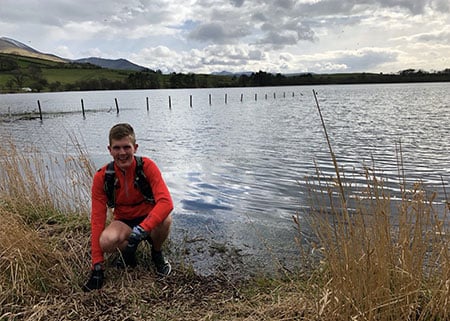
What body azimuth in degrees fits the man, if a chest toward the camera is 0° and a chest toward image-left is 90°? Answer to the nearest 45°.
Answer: approximately 0°
